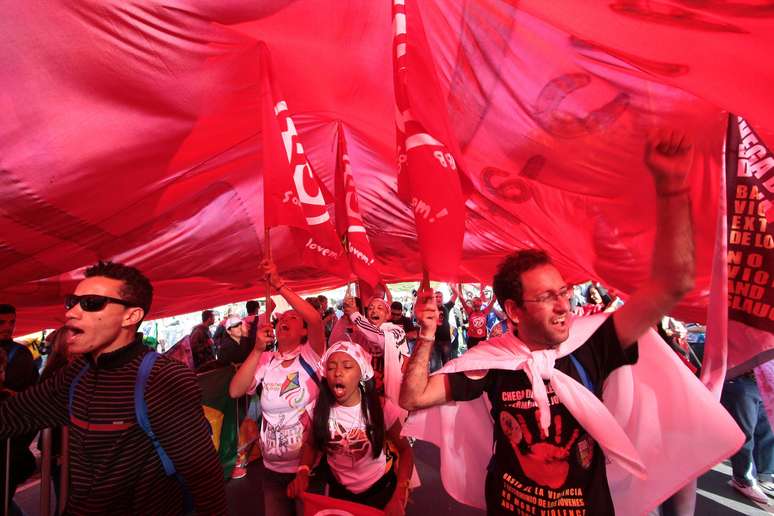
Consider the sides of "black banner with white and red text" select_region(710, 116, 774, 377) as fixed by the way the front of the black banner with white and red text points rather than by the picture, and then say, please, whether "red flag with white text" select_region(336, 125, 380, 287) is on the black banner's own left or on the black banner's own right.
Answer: on the black banner's own right

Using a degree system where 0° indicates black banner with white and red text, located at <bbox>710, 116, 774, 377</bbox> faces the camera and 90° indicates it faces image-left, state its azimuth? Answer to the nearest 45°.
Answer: approximately 0°

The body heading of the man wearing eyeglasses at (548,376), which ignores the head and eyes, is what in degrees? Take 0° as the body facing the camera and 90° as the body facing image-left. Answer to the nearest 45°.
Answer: approximately 0°

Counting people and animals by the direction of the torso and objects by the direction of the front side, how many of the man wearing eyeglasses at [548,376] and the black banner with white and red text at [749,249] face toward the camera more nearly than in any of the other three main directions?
2
